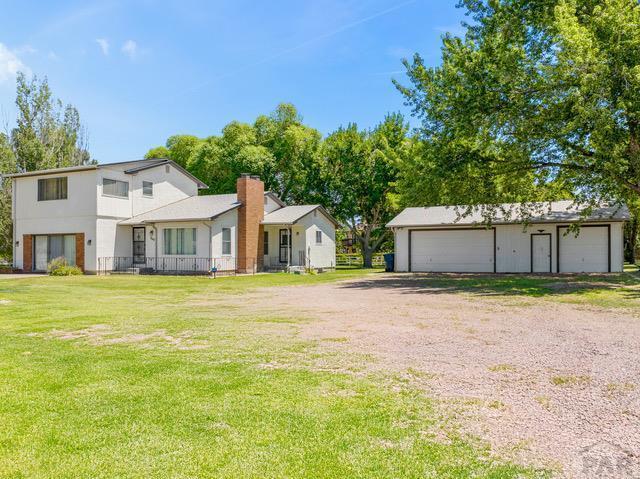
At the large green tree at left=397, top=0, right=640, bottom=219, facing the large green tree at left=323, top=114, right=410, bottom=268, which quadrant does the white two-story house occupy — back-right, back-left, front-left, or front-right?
front-left

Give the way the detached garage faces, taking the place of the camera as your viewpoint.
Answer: facing the viewer

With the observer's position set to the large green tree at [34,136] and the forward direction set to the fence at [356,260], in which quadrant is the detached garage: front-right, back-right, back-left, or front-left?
front-right

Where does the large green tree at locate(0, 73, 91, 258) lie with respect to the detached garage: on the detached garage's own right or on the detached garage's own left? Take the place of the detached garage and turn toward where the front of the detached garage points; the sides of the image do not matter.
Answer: on the detached garage's own right

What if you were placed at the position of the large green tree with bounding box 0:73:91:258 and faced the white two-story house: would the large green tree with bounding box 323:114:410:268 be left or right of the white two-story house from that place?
left

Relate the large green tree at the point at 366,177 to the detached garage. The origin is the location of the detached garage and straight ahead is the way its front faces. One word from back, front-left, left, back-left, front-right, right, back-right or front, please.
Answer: back-right

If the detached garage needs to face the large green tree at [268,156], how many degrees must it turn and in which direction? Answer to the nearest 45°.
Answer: approximately 135° to its right

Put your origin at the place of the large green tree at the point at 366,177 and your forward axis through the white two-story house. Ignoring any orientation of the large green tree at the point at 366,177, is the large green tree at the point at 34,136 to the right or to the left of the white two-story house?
right

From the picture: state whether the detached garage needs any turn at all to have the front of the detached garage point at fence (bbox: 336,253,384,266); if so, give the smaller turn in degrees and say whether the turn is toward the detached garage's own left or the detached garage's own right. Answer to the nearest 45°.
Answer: approximately 135° to the detached garage's own right

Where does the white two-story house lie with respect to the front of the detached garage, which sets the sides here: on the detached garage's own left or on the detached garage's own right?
on the detached garage's own right

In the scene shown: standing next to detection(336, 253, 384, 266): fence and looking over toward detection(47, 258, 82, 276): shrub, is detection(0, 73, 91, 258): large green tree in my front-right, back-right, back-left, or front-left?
front-right

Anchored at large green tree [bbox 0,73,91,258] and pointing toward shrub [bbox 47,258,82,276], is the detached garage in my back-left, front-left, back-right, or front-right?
front-left

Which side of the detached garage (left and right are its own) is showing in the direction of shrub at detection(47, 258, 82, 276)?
right
